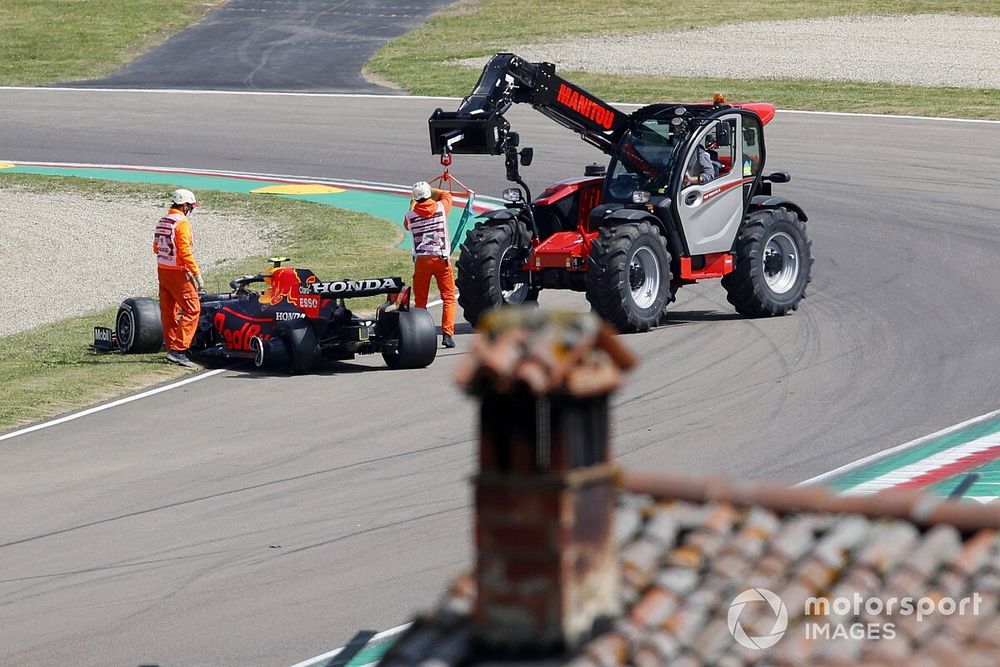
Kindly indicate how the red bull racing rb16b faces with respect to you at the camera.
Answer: facing away from the viewer and to the left of the viewer

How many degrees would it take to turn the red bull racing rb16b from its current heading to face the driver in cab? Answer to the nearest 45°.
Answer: approximately 135° to its right

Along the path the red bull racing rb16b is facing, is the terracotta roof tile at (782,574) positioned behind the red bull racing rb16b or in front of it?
behind

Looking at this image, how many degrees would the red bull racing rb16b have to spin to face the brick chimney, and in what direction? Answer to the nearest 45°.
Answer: approximately 135° to its left
